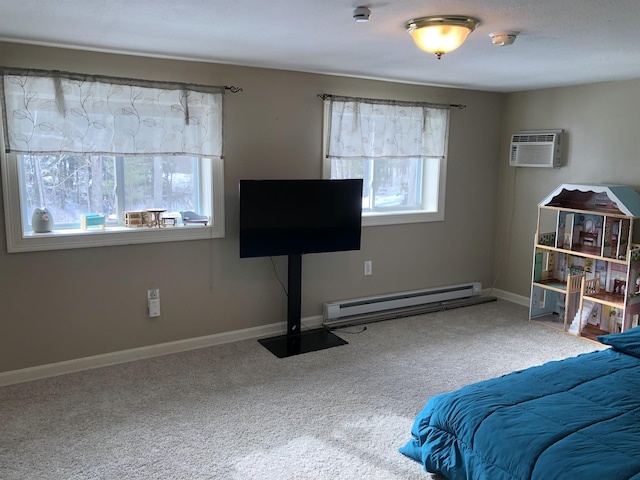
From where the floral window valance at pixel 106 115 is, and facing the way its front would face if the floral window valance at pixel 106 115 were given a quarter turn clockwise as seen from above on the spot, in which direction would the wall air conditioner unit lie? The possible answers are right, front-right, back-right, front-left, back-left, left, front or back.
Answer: back

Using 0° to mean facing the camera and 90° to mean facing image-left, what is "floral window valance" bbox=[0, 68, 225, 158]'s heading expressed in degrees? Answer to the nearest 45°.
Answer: approximately 0°

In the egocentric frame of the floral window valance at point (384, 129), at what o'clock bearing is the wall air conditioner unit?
The wall air conditioner unit is roughly at 10 o'clock from the floral window valance.

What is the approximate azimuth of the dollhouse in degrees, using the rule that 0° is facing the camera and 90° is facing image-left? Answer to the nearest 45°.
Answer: approximately 45°

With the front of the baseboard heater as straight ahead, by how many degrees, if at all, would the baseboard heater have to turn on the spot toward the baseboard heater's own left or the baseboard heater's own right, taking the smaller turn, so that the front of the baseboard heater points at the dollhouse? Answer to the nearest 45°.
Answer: approximately 45° to the baseboard heater's own left

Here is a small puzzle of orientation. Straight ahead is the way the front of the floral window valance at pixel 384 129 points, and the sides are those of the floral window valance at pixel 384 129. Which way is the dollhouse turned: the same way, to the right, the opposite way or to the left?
to the right

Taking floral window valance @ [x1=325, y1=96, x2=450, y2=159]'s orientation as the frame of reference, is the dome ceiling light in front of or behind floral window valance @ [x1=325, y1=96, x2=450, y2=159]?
in front

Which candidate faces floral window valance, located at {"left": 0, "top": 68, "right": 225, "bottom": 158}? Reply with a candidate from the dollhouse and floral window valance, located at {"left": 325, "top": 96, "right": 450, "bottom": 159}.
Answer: the dollhouse

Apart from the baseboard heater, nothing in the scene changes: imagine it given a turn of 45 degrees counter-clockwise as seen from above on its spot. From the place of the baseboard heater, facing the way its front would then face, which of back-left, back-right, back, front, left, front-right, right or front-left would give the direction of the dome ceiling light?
right

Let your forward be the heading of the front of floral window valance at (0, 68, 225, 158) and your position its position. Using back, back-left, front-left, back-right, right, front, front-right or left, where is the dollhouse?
left

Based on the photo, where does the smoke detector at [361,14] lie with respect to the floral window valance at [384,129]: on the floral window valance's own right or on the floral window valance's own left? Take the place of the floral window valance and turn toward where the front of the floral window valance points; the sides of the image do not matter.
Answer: on the floral window valance's own right

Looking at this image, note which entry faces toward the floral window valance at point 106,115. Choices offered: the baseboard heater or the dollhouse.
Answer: the dollhouse

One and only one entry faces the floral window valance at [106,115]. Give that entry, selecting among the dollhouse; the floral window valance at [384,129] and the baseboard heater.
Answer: the dollhouse

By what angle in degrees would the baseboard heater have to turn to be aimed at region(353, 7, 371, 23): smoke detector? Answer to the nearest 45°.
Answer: approximately 45° to its right
